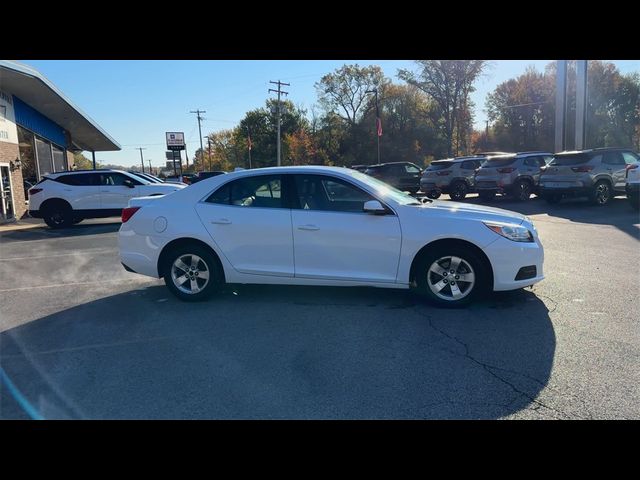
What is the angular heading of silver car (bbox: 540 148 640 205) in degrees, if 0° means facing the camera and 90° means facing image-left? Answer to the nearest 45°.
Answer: approximately 225°

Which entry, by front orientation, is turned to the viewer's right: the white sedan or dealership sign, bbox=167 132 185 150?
the white sedan

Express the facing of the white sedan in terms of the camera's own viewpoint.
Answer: facing to the right of the viewer

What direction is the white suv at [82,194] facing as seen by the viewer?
to the viewer's right

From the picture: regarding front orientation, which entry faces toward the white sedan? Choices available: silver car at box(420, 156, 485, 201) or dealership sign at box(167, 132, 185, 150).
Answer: the dealership sign

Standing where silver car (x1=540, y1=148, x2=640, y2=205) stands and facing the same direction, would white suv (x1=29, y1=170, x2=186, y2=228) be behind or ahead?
behind

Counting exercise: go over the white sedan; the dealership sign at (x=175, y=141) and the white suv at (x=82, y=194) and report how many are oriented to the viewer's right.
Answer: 2

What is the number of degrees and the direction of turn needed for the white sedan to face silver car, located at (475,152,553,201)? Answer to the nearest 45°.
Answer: approximately 45° to its left

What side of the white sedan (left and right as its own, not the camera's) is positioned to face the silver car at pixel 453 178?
left
